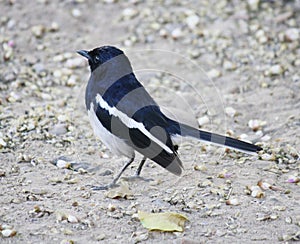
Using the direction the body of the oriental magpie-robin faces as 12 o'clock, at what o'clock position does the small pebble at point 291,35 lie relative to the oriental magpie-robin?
The small pebble is roughly at 4 o'clock from the oriental magpie-robin.

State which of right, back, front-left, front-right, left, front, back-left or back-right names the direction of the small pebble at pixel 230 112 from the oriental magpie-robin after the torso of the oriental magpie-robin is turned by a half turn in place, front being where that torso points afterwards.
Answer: front-left

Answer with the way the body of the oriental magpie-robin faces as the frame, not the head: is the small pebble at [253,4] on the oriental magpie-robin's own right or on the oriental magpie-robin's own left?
on the oriental magpie-robin's own right

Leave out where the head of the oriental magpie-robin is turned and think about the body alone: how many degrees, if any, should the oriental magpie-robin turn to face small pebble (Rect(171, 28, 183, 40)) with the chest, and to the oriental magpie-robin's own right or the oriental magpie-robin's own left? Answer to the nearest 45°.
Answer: approximately 90° to the oriental magpie-robin's own right

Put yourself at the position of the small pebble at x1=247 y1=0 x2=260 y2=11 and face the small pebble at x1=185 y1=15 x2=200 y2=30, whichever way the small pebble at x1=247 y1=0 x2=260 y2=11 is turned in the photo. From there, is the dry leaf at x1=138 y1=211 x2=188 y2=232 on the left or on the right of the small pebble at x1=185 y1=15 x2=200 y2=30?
left

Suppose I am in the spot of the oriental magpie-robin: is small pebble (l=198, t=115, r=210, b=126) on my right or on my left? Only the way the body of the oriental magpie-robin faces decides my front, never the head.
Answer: on my right

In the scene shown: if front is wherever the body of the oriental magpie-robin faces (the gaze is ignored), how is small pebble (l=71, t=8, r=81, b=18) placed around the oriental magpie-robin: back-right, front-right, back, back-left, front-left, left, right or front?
right

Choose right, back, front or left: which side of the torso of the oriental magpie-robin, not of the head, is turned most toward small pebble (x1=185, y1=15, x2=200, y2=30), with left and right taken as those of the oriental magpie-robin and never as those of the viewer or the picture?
right

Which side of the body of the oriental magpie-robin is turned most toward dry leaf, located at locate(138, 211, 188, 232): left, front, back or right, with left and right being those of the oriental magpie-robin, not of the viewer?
left

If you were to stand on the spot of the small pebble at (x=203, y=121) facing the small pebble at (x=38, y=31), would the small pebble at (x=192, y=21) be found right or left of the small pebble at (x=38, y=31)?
right

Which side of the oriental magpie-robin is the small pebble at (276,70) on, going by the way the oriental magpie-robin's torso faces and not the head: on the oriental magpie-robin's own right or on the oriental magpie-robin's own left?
on the oriental magpie-robin's own right

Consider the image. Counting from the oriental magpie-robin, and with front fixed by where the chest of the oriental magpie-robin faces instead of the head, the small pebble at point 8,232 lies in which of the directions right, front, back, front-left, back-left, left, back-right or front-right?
front-left

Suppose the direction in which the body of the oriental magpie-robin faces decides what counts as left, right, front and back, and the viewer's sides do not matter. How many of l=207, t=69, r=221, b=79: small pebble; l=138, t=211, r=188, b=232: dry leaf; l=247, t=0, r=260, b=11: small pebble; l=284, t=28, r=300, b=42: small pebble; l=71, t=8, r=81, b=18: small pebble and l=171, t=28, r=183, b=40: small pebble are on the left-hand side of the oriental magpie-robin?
1

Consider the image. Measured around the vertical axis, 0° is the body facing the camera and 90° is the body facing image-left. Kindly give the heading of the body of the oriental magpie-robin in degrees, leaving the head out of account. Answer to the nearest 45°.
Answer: approximately 90°
